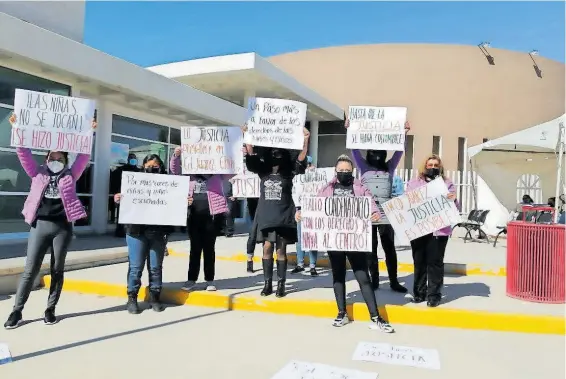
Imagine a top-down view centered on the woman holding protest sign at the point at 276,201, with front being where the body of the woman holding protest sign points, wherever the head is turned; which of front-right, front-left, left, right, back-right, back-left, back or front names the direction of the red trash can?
left

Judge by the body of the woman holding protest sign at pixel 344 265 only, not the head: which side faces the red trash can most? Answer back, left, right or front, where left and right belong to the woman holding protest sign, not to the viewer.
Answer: left

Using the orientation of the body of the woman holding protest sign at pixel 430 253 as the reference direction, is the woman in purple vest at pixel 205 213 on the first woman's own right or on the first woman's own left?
on the first woman's own right

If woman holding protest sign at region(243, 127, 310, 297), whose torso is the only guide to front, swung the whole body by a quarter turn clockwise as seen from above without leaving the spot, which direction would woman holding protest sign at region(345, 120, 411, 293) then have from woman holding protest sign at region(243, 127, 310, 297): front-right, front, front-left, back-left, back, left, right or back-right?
back

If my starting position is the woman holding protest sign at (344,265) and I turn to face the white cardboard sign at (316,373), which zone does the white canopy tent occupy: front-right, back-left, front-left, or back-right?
back-left

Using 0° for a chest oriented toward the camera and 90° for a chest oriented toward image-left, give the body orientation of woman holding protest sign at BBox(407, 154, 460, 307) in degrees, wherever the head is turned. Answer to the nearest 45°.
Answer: approximately 0°
